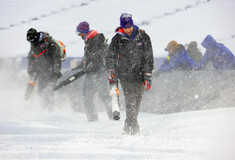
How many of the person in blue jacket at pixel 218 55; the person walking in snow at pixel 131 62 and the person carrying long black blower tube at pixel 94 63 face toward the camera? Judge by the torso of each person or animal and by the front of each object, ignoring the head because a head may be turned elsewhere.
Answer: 1

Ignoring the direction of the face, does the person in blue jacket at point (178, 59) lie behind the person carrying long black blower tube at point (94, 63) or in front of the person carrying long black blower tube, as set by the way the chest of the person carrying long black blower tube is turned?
behind

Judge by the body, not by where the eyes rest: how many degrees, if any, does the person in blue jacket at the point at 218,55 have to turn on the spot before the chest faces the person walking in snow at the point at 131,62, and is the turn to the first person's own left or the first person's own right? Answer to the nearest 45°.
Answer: approximately 90° to the first person's own left

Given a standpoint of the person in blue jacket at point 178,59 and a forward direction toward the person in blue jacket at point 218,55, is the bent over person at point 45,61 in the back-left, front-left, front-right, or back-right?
back-right

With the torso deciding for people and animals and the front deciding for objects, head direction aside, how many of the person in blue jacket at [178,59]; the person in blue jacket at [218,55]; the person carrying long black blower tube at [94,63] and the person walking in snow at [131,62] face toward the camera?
1

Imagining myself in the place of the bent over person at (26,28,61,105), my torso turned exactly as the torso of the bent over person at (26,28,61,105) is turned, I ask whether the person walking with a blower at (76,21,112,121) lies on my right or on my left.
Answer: on my left

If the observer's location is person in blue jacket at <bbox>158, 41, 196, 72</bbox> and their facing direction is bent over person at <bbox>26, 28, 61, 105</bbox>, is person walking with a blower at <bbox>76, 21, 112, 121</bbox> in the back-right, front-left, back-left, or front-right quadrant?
front-left

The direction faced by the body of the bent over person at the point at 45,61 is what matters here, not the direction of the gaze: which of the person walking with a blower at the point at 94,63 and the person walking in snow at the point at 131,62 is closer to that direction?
the person walking in snow

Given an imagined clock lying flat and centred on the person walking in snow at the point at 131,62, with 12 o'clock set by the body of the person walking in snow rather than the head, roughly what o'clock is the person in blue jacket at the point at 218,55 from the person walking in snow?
The person in blue jacket is roughly at 7 o'clock from the person walking in snow.

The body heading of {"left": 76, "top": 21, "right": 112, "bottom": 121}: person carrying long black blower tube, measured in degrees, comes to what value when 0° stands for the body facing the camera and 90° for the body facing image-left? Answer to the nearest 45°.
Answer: approximately 90°

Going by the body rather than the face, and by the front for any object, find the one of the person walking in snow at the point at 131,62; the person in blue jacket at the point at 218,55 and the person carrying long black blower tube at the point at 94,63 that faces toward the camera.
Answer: the person walking in snow

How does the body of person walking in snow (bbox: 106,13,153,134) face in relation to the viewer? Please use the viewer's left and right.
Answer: facing the viewer

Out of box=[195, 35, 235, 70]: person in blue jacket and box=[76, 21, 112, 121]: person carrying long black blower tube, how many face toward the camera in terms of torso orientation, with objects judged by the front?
0
